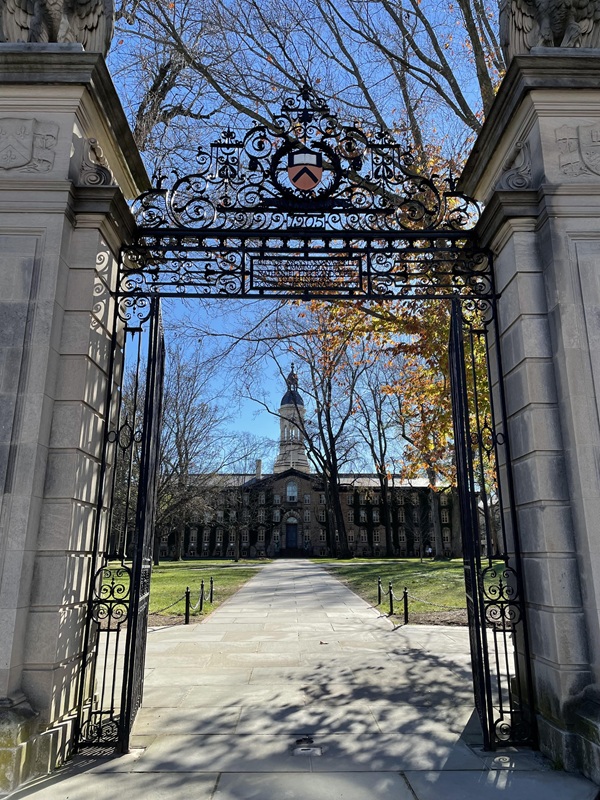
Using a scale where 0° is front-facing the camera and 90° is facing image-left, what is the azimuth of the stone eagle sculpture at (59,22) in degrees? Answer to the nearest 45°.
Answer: approximately 0°

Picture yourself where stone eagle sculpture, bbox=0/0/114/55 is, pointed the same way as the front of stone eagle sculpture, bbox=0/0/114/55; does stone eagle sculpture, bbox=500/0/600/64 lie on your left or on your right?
on your left

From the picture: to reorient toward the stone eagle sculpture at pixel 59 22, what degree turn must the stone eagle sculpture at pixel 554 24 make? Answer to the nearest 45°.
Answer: approximately 45° to its right

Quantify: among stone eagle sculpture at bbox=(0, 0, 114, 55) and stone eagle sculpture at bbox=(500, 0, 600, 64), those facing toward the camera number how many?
2

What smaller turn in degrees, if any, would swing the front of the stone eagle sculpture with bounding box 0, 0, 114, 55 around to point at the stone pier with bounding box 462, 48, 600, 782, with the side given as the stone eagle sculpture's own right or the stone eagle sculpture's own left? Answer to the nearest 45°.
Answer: approximately 45° to the stone eagle sculpture's own left

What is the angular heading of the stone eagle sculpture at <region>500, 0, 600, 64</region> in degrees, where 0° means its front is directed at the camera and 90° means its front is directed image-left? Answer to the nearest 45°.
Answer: approximately 0°
